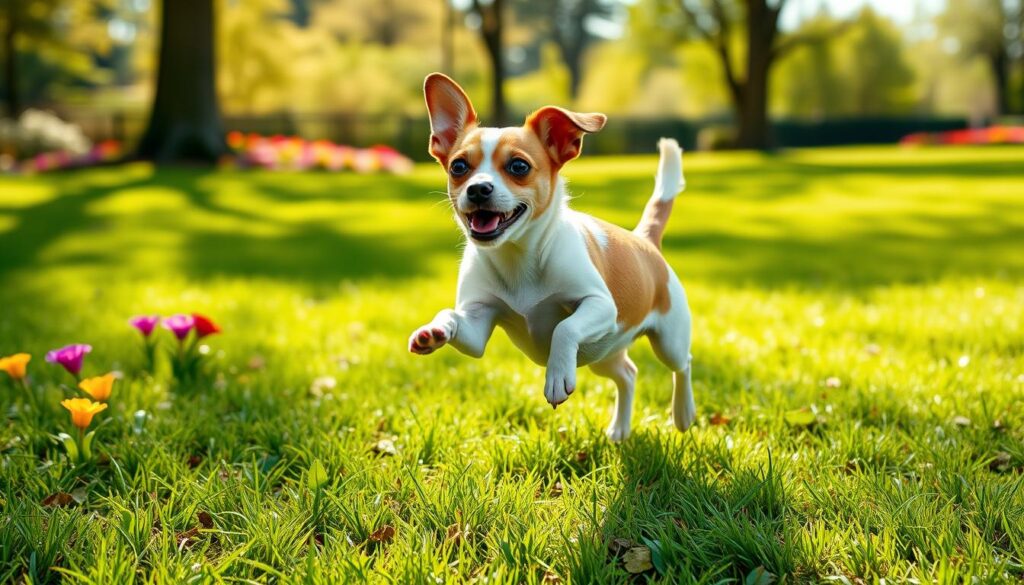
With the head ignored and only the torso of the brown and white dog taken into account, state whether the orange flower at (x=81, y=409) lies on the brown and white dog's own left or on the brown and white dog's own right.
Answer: on the brown and white dog's own right

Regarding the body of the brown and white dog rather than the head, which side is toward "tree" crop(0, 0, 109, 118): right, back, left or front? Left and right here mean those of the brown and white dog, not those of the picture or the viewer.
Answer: right

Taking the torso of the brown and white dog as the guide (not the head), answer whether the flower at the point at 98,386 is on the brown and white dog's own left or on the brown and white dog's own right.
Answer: on the brown and white dog's own right

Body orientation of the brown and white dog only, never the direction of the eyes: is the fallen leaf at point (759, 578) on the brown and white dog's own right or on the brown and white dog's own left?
on the brown and white dog's own left

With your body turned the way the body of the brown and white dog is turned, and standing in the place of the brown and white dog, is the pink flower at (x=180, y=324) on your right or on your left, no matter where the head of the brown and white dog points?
on your right

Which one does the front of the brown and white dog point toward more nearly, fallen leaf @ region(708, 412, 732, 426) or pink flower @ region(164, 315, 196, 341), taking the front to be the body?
the pink flower

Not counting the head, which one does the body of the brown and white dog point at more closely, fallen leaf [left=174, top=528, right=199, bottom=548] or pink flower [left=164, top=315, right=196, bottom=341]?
the fallen leaf

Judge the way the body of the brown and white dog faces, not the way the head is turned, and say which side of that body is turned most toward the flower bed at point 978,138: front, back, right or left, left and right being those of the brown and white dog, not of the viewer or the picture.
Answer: back

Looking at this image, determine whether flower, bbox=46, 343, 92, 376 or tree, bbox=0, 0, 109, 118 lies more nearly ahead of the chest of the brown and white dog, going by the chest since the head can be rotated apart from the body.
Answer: the flower

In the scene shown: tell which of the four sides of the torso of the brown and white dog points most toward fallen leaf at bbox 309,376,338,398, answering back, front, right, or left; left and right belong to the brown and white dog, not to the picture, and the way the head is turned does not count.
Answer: right

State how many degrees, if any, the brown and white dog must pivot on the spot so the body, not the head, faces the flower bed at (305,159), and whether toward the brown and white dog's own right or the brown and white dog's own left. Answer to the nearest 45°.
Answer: approximately 135° to the brown and white dog's own right

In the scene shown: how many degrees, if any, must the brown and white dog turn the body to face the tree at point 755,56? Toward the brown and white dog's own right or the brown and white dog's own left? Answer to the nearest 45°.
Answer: approximately 135° to the brown and white dog's own right
